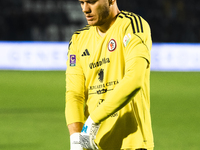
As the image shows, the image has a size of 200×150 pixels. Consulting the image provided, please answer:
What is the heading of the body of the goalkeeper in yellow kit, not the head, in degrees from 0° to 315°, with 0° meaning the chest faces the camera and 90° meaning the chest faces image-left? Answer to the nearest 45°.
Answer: approximately 45°
